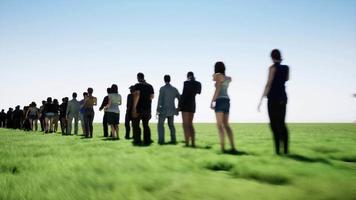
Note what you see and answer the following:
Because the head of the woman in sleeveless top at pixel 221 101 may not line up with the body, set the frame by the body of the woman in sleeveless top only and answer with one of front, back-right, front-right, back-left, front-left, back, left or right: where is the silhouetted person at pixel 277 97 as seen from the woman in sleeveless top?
back

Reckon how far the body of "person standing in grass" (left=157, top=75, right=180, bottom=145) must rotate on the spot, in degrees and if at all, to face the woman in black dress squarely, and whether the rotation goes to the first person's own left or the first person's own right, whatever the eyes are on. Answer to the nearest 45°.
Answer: approximately 135° to the first person's own right

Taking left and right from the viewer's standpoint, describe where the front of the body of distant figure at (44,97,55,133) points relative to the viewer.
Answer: facing away from the viewer

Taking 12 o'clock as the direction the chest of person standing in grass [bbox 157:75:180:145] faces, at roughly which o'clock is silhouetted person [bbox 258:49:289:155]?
The silhouetted person is roughly at 5 o'clock from the person standing in grass.

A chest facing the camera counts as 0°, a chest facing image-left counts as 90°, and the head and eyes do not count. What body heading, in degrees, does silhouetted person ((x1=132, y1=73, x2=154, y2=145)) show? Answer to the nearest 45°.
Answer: approximately 180°

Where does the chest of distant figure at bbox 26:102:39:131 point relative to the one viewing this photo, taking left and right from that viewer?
facing away from the viewer

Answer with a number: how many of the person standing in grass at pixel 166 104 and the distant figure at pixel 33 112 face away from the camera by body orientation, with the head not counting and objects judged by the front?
2

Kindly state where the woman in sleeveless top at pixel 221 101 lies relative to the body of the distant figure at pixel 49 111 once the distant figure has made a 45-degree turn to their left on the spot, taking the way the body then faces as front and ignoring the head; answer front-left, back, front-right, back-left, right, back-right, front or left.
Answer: back-left

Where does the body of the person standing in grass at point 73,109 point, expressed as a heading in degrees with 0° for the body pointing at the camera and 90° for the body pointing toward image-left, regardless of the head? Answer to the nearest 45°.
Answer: approximately 180°

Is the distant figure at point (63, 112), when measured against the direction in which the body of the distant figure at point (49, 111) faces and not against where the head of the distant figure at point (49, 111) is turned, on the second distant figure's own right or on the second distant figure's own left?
on the second distant figure's own right

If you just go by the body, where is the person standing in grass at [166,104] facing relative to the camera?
away from the camera

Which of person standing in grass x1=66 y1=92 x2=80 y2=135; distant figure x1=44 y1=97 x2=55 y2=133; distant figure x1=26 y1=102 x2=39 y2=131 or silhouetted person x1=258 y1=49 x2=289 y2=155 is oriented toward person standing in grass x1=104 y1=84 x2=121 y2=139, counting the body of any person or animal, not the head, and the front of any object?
the silhouetted person

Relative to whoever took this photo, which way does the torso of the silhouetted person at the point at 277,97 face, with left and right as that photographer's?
facing away from the viewer and to the left of the viewer

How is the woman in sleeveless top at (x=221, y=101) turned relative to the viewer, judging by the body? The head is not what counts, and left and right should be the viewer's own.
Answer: facing away from the viewer and to the left of the viewer

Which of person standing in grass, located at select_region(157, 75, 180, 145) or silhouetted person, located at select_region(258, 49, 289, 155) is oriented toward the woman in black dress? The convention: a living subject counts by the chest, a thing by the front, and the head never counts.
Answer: the silhouetted person
